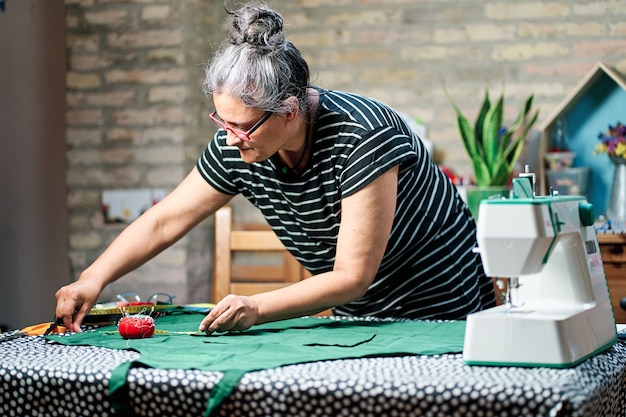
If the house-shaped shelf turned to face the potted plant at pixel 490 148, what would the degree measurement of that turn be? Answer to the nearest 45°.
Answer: approximately 45° to its right

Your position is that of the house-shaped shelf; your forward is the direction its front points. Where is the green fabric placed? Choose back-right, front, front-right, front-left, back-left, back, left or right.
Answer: front

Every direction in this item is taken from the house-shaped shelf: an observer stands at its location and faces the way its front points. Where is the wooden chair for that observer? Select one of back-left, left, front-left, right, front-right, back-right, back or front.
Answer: front-right

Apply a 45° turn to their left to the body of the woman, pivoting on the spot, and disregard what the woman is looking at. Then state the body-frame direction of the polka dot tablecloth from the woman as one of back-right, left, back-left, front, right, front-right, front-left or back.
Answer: front

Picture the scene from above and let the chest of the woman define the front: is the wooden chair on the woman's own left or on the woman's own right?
on the woman's own right

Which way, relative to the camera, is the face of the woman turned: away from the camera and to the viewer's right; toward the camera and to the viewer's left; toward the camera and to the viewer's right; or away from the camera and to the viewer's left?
toward the camera and to the viewer's left

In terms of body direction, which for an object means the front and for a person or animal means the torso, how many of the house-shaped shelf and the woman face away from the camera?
0

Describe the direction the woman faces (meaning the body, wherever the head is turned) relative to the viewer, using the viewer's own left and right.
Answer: facing the viewer and to the left of the viewer

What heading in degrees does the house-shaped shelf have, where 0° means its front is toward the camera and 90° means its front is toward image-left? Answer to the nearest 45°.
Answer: approximately 0°

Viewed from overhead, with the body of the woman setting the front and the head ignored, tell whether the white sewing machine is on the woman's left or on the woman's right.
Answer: on the woman's left
